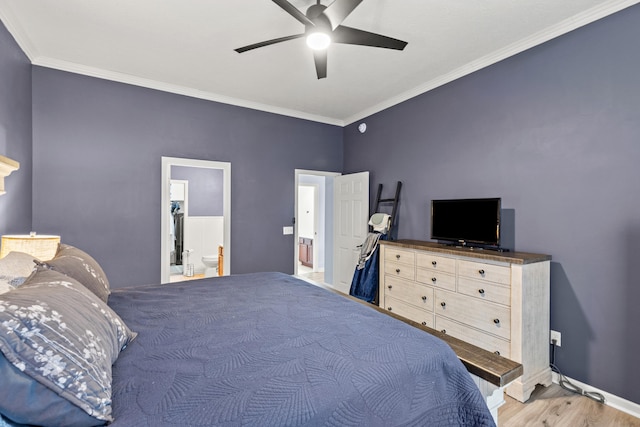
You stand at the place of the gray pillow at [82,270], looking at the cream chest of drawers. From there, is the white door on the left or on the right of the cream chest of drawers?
left

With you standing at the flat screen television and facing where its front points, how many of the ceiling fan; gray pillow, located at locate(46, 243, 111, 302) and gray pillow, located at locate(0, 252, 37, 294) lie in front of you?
3

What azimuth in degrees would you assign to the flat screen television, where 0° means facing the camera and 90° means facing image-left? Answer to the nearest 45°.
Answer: approximately 45°

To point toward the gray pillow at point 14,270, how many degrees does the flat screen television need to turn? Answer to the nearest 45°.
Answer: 0° — it already faces it

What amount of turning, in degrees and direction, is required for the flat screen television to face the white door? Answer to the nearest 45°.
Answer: approximately 90° to its right

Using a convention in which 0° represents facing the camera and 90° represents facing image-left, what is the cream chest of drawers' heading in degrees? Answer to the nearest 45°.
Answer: approximately 45°

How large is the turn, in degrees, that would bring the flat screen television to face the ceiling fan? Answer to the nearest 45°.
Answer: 0° — it already faces it
